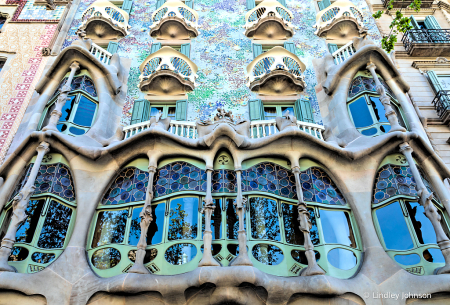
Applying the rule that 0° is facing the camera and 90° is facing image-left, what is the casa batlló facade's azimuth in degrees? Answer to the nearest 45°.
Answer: approximately 0°
